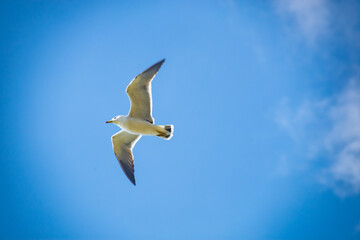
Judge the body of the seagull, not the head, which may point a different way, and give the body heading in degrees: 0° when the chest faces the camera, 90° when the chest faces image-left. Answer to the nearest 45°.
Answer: approximately 90°
